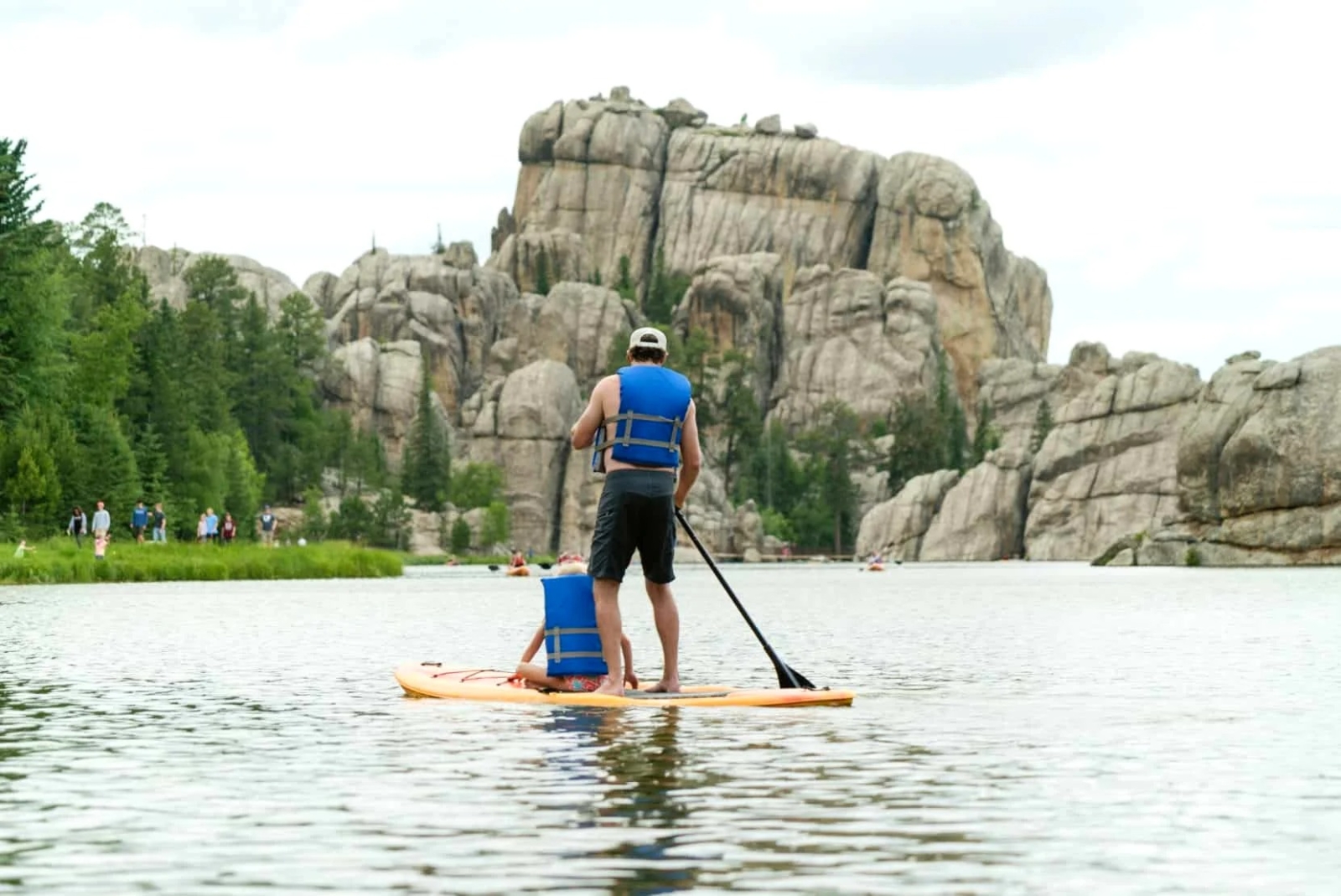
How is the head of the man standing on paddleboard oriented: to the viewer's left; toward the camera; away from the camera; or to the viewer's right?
away from the camera

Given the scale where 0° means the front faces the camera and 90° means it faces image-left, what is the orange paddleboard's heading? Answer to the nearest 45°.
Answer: approximately 90°
